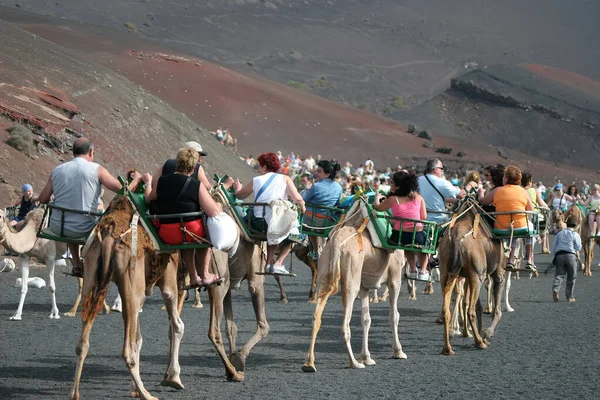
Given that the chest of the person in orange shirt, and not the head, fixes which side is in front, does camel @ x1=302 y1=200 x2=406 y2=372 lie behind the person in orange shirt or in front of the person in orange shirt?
behind

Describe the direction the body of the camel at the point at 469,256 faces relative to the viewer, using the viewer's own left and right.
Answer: facing away from the viewer and to the right of the viewer

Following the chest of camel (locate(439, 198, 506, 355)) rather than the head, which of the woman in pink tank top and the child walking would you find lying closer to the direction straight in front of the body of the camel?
the child walking

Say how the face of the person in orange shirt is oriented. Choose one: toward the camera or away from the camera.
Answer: away from the camera

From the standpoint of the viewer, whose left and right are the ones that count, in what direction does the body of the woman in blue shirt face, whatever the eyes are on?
facing away from the viewer and to the left of the viewer

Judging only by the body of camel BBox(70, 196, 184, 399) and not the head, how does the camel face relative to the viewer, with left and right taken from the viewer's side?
facing away from the viewer and to the right of the viewer

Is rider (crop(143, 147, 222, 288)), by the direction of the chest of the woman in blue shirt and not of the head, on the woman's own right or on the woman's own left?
on the woman's own left

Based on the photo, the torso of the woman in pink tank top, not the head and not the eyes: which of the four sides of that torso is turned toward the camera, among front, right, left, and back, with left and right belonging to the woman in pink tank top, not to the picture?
back

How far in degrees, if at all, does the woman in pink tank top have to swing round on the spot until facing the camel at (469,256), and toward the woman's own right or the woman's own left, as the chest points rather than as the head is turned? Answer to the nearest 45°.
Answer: approximately 45° to the woman's own right

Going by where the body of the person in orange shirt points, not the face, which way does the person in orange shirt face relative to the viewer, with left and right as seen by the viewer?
facing away from the viewer

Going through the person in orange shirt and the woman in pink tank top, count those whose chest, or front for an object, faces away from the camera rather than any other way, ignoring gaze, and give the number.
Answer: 2

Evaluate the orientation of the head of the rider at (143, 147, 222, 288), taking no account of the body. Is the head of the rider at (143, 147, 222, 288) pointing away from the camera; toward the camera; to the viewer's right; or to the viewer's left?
away from the camera

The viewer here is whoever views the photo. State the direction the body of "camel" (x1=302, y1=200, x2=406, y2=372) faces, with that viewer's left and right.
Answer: facing away from the viewer and to the right of the viewer
